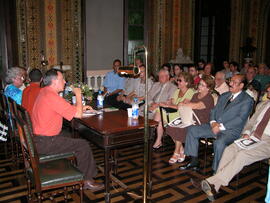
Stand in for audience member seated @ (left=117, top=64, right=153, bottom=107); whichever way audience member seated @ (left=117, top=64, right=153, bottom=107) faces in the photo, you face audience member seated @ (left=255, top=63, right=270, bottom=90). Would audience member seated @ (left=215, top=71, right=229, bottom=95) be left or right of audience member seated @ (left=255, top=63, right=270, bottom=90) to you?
right

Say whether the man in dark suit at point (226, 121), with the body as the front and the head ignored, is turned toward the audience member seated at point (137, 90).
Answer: no

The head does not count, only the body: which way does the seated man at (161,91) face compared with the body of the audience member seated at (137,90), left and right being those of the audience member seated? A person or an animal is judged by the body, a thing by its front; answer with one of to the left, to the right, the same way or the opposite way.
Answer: the same way

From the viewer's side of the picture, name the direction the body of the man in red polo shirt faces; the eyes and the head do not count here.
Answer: to the viewer's right

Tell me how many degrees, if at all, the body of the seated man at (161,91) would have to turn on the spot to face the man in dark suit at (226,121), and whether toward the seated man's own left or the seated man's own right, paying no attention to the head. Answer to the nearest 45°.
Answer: approximately 90° to the seated man's own left

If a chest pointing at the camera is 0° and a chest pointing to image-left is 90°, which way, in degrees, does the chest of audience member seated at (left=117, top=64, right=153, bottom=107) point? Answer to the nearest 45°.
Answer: approximately 45°

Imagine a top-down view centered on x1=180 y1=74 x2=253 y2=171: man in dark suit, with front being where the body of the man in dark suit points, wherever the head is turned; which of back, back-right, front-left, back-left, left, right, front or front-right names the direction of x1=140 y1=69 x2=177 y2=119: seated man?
right

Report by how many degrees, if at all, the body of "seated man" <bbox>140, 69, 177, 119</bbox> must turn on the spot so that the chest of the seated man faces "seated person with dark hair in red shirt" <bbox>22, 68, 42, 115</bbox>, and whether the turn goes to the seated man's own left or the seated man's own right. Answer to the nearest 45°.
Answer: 0° — they already face them

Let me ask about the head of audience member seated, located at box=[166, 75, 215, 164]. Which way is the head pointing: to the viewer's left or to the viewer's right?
to the viewer's left

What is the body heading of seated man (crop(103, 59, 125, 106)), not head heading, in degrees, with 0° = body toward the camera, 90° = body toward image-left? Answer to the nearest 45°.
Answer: approximately 45°

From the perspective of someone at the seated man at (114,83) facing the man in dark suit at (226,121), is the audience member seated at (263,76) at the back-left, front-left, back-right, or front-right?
front-left

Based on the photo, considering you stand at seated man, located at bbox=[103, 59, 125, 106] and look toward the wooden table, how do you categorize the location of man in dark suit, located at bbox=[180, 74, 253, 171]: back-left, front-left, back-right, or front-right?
front-left

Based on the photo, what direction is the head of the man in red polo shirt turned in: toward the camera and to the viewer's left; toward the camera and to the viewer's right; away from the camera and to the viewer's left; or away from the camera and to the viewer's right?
away from the camera and to the viewer's right

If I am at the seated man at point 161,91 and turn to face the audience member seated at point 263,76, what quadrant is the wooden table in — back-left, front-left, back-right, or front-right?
back-right

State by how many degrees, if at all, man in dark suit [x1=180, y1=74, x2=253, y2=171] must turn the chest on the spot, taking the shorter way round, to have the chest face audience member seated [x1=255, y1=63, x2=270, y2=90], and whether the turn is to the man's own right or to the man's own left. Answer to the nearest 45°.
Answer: approximately 135° to the man's own right

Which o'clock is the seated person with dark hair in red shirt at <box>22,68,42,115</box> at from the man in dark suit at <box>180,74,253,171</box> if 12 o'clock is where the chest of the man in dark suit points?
The seated person with dark hair in red shirt is roughly at 1 o'clock from the man in dark suit.

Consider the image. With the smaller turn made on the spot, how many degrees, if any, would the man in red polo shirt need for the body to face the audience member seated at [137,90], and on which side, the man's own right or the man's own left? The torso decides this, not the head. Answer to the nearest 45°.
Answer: approximately 45° to the man's own left

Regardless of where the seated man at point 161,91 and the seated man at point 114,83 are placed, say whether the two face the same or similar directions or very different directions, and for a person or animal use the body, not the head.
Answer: same or similar directions

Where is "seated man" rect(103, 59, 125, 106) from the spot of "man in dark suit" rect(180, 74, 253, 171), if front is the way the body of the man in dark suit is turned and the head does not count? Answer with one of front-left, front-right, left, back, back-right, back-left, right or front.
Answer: right
